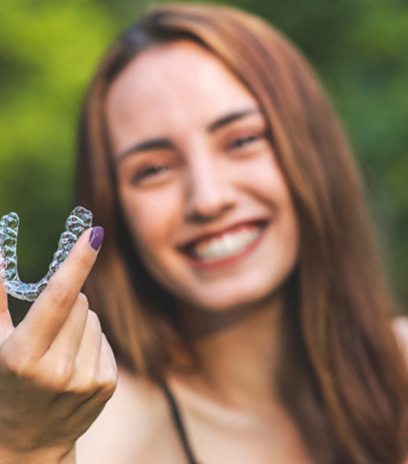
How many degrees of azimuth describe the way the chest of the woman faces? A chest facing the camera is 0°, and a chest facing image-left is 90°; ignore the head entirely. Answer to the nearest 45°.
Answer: approximately 0°
